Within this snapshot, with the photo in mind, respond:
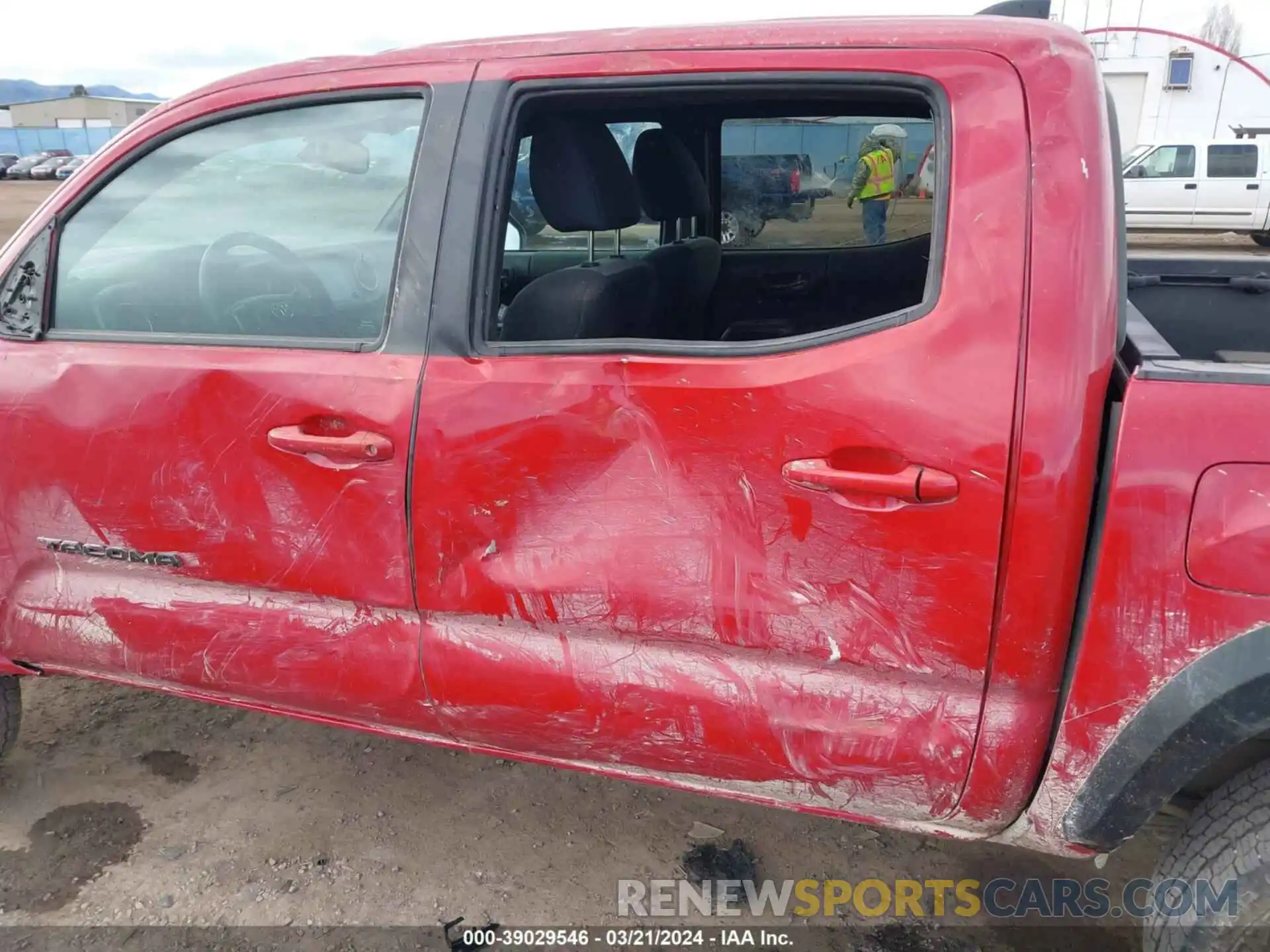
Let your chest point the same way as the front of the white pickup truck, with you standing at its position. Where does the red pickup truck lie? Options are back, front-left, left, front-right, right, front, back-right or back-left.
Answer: left

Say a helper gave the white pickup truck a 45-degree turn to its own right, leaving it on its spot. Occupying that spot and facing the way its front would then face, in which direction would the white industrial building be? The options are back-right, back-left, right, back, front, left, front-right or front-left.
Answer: front-right

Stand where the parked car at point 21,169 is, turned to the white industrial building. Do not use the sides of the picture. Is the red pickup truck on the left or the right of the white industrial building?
right

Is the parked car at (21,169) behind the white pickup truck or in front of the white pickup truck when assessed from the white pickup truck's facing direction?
in front

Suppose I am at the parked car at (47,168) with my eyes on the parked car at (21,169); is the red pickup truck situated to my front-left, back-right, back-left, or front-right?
back-left

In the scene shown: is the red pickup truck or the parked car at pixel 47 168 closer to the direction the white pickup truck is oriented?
the parked car

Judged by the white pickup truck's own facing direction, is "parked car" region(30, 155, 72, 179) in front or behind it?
in front

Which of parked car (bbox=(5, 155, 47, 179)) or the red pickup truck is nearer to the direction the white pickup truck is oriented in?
the parked car

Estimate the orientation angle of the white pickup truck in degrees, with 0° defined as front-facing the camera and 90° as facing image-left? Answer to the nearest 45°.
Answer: approximately 90°
